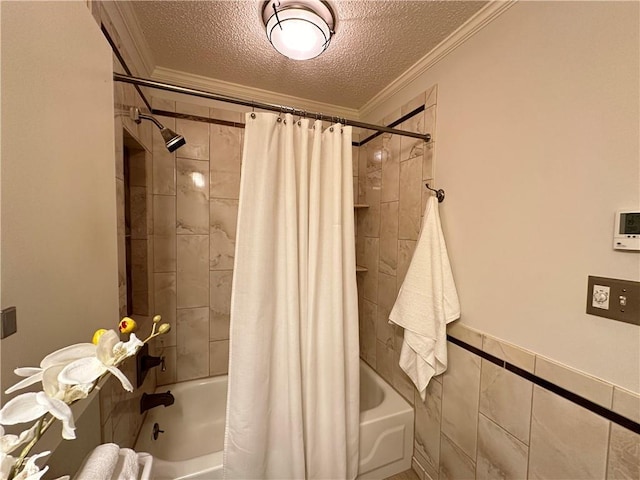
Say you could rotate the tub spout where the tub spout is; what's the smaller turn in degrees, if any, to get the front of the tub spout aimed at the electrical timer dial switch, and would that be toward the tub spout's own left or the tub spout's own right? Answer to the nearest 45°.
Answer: approximately 45° to the tub spout's own right

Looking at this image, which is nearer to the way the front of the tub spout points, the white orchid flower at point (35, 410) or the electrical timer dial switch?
the electrical timer dial switch

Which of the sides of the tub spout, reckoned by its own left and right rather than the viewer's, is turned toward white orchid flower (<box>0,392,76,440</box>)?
right

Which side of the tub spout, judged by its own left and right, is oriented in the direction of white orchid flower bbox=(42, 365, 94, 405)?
right

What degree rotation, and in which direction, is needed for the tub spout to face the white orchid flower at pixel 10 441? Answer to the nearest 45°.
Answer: approximately 90° to its right

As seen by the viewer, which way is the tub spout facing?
to the viewer's right
